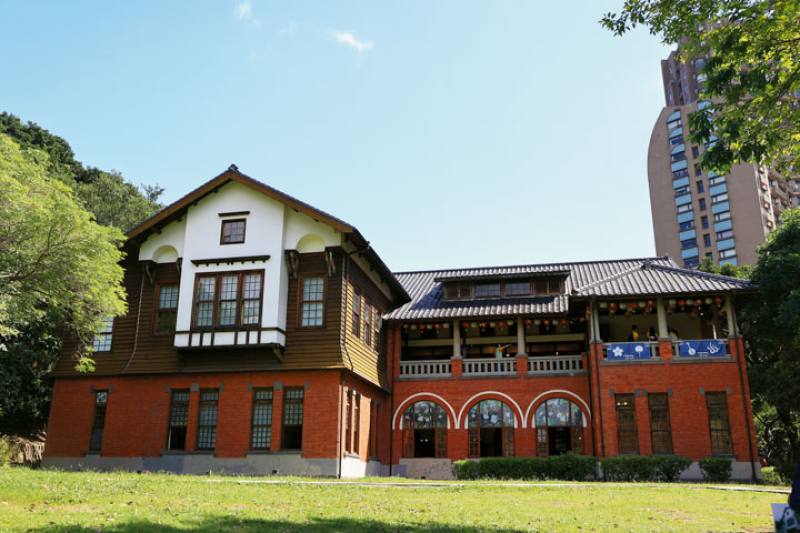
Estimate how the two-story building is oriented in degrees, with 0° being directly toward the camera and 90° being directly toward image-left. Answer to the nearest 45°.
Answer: approximately 0°

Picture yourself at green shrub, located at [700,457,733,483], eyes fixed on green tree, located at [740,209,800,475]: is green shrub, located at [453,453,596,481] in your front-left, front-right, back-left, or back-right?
back-left

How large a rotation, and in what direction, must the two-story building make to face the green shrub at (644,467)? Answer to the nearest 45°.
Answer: approximately 90° to its left

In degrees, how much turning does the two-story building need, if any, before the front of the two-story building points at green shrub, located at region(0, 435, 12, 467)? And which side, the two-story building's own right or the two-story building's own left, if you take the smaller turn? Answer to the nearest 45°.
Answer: approximately 90° to the two-story building's own right

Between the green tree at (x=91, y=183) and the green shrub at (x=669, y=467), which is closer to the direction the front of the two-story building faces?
the green shrub

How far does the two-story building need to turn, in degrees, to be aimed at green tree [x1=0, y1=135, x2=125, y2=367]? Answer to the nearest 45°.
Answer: approximately 45° to its right
